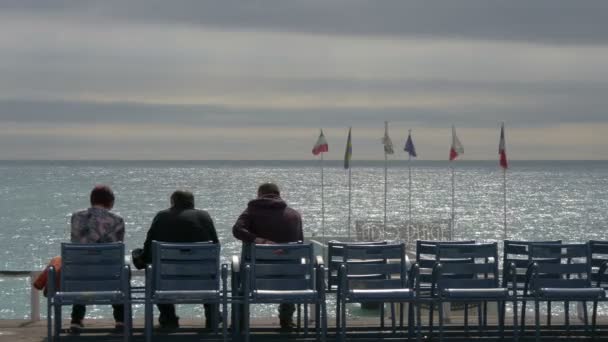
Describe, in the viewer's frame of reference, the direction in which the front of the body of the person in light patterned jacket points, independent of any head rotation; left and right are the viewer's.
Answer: facing away from the viewer

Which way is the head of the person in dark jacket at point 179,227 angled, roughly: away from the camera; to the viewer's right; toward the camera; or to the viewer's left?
away from the camera

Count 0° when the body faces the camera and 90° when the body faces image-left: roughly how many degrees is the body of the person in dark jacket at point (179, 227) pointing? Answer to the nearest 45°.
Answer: approximately 180°

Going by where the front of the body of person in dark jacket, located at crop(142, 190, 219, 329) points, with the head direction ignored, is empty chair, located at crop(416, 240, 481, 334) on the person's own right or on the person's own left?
on the person's own right

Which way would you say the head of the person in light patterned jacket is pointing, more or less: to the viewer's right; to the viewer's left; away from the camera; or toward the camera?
away from the camera

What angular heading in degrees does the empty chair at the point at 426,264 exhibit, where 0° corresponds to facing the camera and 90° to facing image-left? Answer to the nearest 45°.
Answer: approximately 180°

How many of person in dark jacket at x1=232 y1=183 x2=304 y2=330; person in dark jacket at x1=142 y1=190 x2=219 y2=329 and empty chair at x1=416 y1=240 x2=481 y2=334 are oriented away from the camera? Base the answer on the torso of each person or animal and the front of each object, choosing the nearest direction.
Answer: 3

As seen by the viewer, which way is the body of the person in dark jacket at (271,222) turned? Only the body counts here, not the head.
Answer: away from the camera

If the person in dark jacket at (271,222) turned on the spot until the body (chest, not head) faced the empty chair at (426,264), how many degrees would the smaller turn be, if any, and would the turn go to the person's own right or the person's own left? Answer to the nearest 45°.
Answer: approximately 90° to the person's own right

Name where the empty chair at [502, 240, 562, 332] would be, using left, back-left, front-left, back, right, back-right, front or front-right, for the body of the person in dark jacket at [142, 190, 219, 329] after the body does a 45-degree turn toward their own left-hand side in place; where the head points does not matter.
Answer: back-right

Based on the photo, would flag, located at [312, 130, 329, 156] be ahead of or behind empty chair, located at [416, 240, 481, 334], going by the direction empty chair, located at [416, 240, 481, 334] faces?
ahead
